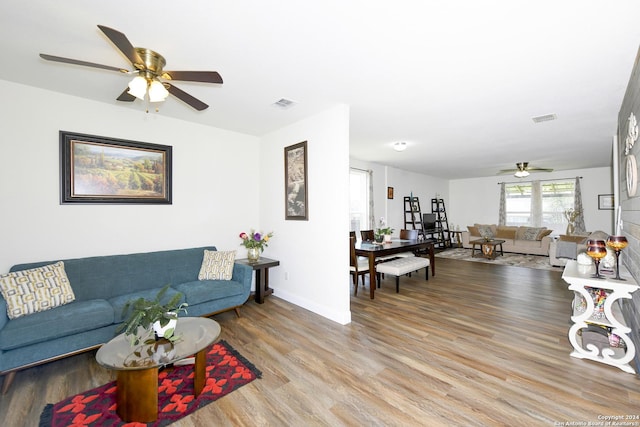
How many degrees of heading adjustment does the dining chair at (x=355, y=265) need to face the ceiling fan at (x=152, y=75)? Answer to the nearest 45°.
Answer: approximately 180°

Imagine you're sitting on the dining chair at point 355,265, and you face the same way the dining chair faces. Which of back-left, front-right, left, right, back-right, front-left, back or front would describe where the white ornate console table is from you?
right

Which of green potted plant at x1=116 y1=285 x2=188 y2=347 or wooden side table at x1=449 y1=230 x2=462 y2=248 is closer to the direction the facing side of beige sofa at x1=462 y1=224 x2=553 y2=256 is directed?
the green potted plant

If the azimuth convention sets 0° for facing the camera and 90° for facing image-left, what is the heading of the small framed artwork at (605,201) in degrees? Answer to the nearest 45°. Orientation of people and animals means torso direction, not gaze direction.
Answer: approximately 0°

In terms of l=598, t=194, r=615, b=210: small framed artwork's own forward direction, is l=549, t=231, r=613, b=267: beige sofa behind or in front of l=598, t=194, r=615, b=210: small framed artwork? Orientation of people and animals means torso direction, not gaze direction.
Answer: in front

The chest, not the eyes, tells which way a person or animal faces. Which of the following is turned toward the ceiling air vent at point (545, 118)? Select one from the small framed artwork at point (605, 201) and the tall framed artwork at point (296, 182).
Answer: the small framed artwork at point (605, 201)

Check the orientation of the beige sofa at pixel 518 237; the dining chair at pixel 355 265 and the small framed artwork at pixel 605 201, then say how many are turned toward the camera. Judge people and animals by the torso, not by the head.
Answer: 2

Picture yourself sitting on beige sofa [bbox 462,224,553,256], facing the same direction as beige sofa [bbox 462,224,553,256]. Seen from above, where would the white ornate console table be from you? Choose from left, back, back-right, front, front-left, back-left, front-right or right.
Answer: front

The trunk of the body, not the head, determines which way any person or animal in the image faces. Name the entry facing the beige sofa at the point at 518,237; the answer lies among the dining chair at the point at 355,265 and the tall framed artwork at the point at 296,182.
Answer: the dining chair

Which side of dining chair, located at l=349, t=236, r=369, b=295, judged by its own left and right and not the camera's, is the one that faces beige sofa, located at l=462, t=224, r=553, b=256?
front

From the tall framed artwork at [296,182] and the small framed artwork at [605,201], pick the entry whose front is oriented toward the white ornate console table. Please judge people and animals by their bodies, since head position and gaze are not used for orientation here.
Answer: the small framed artwork at [605,201]

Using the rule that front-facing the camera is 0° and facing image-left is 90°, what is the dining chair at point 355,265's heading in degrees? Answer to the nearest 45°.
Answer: approximately 225°
